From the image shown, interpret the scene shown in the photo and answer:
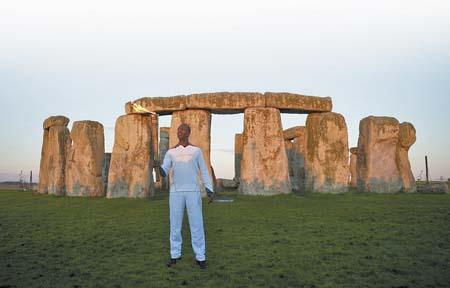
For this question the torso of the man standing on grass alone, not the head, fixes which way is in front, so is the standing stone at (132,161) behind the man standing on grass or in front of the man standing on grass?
behind

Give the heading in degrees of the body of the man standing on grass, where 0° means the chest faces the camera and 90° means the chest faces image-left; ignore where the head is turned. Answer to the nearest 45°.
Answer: approximately 0°

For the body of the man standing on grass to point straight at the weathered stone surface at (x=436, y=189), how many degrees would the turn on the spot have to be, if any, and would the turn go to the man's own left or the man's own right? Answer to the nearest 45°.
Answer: approximately 135° to the man's own left

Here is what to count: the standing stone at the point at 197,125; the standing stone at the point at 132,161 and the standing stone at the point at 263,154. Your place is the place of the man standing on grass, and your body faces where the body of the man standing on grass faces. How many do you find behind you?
3

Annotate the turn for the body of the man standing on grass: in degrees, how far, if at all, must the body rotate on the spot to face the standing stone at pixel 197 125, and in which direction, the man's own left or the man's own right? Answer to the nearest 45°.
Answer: approximately 180°

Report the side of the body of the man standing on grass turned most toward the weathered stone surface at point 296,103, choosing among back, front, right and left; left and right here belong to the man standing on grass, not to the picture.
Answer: back

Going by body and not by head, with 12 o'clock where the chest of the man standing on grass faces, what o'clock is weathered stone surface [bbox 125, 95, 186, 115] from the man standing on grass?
The weathered stone surface is roughly at 6 o'clock from the man standing on grass.

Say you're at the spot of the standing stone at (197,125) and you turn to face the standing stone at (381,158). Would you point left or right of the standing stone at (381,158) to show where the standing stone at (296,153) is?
left

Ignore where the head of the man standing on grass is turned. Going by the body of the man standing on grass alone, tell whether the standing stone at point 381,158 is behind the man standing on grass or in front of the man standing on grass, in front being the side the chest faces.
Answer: behind

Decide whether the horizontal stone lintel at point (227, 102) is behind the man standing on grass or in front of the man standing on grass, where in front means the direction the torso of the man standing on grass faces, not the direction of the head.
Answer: behind

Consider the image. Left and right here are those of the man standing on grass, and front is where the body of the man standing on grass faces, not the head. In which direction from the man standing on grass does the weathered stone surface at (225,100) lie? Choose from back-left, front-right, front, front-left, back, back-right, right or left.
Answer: back
